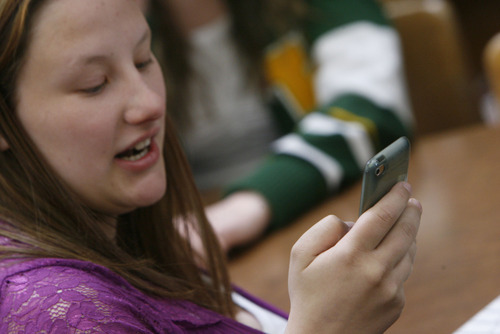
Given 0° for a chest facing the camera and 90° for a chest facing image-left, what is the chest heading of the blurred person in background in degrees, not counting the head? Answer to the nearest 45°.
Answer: approximately 45°

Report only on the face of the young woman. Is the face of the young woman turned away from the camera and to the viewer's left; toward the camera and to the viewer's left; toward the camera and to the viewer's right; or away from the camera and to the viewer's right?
toward the camera and to the viewer's right

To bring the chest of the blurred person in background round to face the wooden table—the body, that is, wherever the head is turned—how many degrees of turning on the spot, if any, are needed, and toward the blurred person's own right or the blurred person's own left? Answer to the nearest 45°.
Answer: approximately 45° to the blurred person's own left
